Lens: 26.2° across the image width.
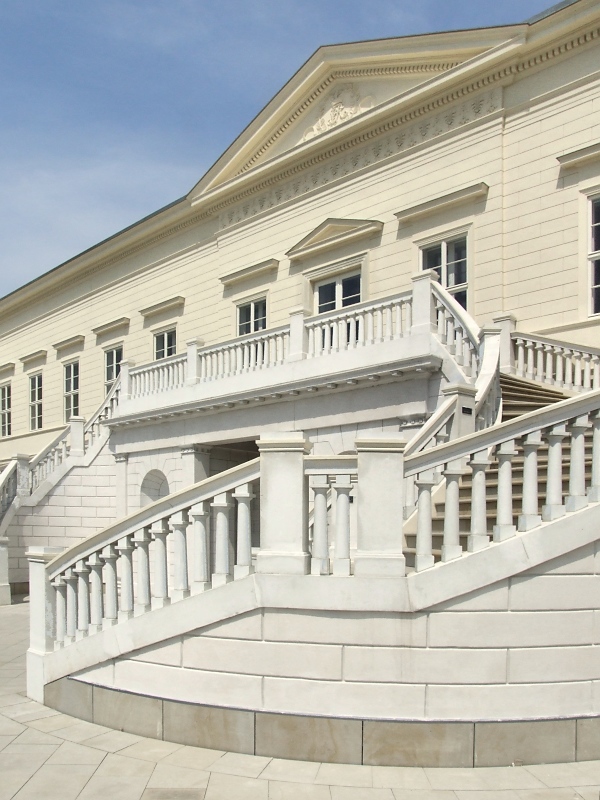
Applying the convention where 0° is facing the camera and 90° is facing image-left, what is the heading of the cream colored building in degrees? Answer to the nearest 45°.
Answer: approximately 45°
